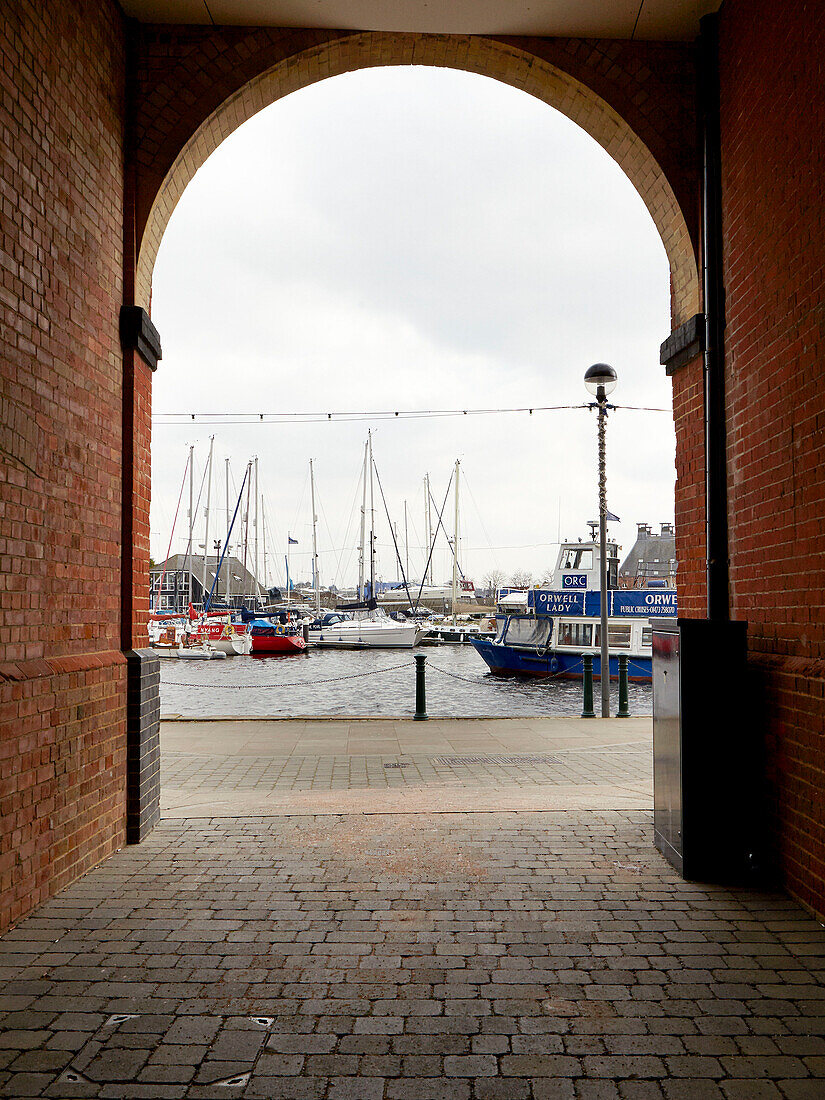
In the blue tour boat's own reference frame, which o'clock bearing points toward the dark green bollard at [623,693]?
The dark green bollard is roughly at 9 o'clock from the blue tour boat.

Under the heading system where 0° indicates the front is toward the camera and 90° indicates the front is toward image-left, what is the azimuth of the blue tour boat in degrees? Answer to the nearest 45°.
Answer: approximately 90°

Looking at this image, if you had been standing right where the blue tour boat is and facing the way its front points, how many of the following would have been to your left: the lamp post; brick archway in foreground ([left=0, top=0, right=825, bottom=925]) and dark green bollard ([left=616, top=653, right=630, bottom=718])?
3

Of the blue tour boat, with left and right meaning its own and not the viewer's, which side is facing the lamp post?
left

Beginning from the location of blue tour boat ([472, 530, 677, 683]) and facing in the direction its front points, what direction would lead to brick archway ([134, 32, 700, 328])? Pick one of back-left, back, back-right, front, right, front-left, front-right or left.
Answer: left

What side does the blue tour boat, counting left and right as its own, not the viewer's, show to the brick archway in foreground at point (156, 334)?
left
